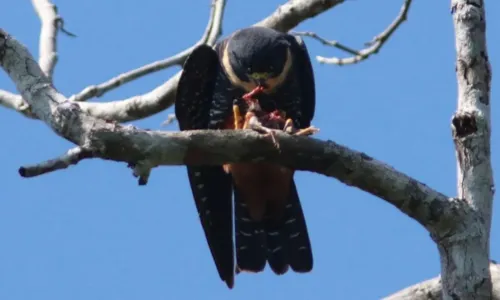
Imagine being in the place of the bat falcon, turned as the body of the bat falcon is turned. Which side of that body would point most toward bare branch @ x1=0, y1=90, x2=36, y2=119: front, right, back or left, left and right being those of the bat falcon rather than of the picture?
right

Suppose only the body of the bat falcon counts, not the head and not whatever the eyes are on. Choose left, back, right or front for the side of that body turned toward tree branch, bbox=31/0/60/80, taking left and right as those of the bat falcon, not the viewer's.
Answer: right

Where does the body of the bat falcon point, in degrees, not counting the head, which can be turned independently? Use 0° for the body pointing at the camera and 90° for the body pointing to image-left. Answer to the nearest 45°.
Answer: approximately 0°

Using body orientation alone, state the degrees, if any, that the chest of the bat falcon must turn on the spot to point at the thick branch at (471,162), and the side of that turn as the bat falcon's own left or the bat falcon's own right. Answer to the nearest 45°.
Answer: approximately 45° to the bat falcon's own left
